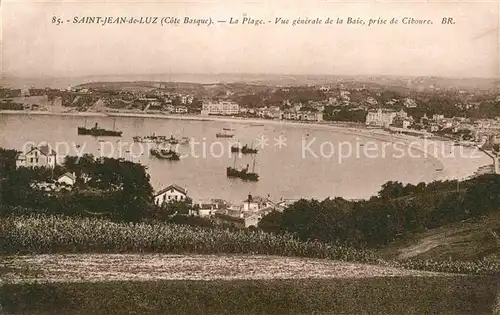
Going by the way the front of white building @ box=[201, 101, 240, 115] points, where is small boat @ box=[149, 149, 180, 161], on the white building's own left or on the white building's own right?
on the white building's own right

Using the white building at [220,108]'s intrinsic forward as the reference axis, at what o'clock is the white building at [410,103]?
the white building at [410,103] is roughly at 9 o'clock from the white building at [220,108].
